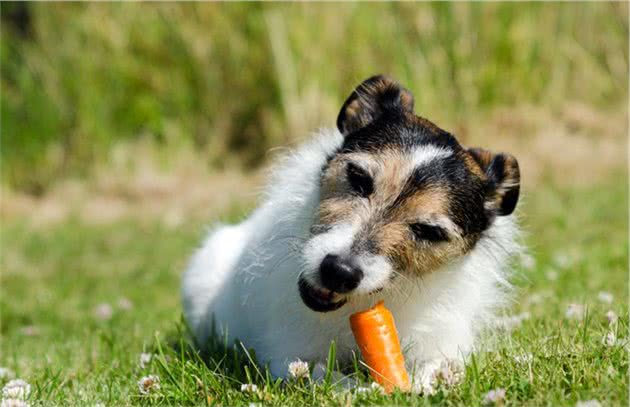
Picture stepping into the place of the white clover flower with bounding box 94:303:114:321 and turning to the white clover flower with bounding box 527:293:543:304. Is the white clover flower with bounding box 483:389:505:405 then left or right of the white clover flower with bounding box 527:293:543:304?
right

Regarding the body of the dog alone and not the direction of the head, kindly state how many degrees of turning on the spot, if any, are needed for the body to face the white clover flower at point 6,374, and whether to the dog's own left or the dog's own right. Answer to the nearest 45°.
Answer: approximately 135° to the dog's own right

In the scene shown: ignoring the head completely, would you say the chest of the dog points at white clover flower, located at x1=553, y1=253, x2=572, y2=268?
no

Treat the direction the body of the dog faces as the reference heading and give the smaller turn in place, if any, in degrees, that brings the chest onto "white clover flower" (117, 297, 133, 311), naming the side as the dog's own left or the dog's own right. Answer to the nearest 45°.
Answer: approximately 180°

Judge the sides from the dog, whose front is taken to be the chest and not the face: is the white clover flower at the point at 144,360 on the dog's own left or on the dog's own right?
on the dog's own right

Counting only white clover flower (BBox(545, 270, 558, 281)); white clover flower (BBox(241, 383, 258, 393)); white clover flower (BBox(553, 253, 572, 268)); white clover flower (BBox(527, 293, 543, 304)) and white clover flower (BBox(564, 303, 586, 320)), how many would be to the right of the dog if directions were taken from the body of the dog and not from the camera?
1

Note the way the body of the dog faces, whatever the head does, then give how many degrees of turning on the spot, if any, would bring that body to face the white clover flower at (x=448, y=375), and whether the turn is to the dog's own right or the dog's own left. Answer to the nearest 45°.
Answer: approximately 45° to the dog's own right

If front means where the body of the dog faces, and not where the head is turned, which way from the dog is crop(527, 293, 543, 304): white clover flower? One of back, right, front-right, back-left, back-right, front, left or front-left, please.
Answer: left

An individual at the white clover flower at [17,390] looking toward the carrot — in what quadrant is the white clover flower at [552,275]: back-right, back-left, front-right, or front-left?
front-left

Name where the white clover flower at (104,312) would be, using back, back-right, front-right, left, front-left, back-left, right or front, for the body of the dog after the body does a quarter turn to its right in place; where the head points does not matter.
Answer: right

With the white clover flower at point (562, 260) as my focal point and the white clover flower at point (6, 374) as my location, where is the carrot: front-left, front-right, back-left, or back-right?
front-right

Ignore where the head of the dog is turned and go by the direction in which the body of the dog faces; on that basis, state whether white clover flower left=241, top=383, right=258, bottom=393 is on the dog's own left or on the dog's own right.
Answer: on the dog's own right

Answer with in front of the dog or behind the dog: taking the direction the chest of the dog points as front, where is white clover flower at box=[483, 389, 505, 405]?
in front

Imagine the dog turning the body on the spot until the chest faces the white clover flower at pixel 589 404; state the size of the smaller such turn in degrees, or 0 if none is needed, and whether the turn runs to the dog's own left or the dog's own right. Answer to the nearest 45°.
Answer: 0° — it already faces it

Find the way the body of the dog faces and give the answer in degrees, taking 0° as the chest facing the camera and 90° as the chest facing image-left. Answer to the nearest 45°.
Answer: approximately 315°
